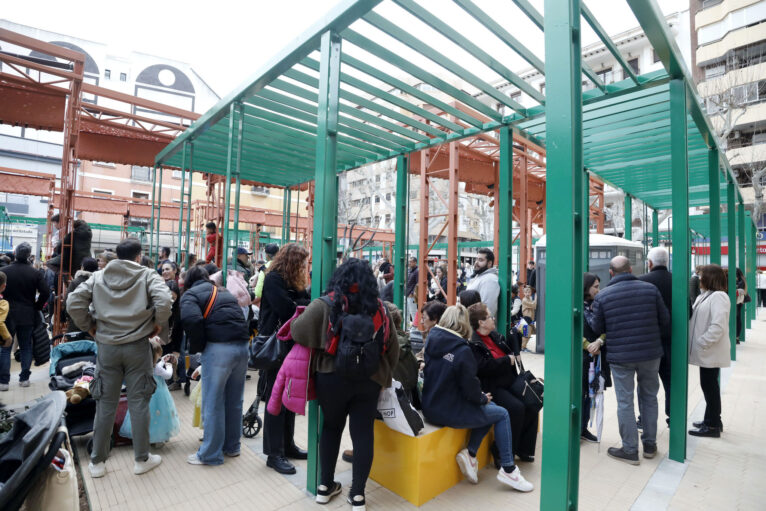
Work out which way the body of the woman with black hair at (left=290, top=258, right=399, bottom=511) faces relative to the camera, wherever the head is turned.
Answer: away from the camera

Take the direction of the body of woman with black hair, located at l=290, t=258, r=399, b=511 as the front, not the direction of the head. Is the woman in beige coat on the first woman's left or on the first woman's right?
on the first woman's right

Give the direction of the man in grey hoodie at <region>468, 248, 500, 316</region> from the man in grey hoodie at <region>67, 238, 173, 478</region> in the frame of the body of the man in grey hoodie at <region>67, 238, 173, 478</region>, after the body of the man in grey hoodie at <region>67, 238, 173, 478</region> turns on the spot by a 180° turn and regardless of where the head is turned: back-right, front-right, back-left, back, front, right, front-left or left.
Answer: left

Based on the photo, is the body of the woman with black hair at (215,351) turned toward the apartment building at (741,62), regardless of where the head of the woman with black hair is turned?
no

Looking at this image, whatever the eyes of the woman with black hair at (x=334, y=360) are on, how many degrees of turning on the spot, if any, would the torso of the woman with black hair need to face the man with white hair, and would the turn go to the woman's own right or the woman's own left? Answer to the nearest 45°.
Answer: approximately 90° to the woman's own right

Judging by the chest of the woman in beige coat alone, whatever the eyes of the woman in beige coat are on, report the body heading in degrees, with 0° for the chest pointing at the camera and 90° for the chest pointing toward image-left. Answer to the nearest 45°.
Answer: approximately 90°

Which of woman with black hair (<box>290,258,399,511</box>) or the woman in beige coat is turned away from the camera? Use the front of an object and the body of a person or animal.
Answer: the woman with black hair

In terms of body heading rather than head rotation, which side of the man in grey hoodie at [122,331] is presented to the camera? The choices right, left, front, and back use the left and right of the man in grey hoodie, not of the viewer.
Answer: back

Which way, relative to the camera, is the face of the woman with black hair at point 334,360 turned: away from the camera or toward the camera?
away from the camera

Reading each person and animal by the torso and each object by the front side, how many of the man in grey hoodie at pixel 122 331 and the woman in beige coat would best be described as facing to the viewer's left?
1
